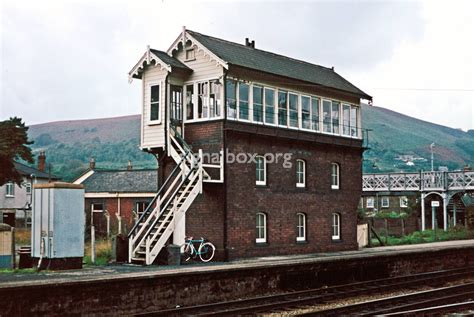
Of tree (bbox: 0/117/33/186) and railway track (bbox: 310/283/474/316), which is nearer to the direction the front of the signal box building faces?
the railway track

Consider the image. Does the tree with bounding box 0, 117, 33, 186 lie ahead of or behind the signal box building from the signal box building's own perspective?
behind

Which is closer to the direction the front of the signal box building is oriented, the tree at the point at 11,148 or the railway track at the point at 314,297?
the railway track

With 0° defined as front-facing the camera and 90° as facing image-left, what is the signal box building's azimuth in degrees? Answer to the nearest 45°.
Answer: approximately 315°

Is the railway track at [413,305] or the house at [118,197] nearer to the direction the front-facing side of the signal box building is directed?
the railway track
